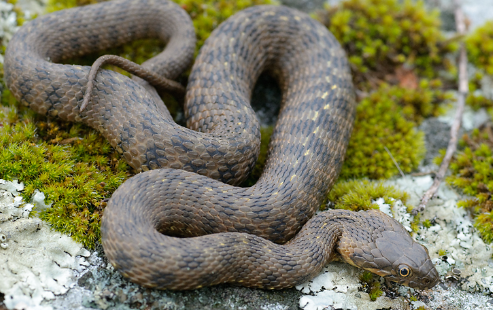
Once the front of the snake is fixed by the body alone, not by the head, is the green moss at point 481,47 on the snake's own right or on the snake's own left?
on the snake's own left

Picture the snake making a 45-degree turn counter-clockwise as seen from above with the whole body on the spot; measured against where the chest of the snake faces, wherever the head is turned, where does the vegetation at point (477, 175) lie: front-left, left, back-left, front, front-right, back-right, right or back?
front

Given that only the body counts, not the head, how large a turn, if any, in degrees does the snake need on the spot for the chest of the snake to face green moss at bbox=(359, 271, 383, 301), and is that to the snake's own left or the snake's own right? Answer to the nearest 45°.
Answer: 0° — it already faces it

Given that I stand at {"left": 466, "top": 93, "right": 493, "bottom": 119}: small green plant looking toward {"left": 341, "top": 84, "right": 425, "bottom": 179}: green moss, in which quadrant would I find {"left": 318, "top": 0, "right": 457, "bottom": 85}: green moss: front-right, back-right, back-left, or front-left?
front-right

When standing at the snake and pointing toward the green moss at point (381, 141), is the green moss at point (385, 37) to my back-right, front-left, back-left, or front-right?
front-left
